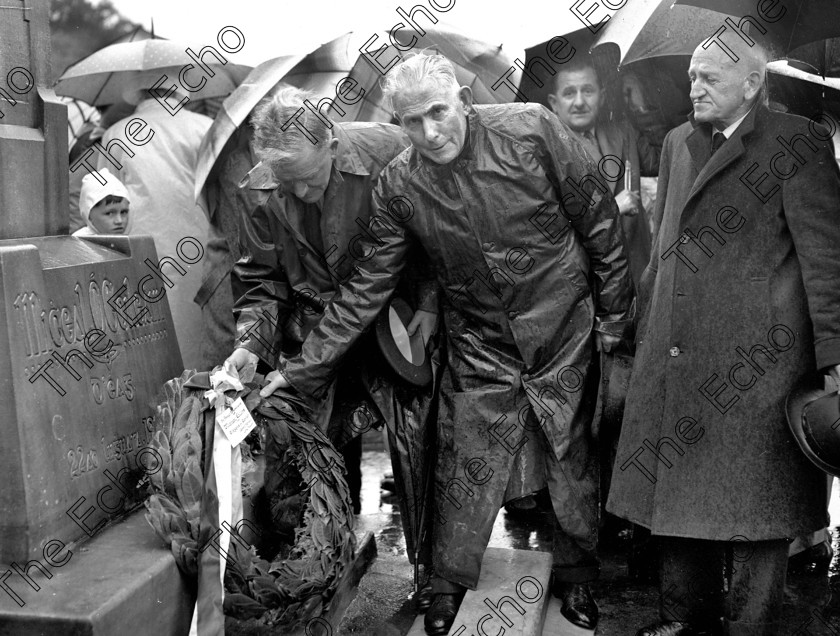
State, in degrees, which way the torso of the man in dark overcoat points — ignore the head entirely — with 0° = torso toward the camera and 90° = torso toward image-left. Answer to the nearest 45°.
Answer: approximately 45°

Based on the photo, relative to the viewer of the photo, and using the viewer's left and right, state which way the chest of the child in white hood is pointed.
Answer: facing the viewer and to the right of the viewer

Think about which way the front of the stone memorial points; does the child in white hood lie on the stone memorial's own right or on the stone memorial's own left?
on the stone memorial's own left

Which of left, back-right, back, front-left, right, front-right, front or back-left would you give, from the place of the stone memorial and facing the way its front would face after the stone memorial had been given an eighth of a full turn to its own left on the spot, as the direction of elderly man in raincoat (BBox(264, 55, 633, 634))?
front

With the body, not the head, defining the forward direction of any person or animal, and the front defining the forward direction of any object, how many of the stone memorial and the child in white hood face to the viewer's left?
0

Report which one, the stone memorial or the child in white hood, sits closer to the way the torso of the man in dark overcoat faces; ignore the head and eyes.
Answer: the stone memorial

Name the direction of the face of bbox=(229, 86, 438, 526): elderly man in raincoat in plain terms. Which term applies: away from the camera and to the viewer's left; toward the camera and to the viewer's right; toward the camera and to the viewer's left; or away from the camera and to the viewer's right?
toward the camera and to the viewer's left

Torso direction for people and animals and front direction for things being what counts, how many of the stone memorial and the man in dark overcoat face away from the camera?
0

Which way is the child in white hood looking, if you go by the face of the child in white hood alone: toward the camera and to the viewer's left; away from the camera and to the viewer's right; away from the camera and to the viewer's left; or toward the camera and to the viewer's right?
toward the camera and to the viewer's right

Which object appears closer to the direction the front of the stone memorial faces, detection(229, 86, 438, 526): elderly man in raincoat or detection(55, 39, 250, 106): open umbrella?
the elderly man in raincoat

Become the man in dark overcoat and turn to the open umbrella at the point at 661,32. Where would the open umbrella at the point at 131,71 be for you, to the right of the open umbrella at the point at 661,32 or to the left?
left

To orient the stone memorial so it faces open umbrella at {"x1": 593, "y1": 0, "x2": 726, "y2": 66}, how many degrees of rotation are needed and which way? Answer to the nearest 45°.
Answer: approximately 45° to its left

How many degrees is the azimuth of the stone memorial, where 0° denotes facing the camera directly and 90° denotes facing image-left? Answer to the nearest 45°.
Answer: approximately 315°
